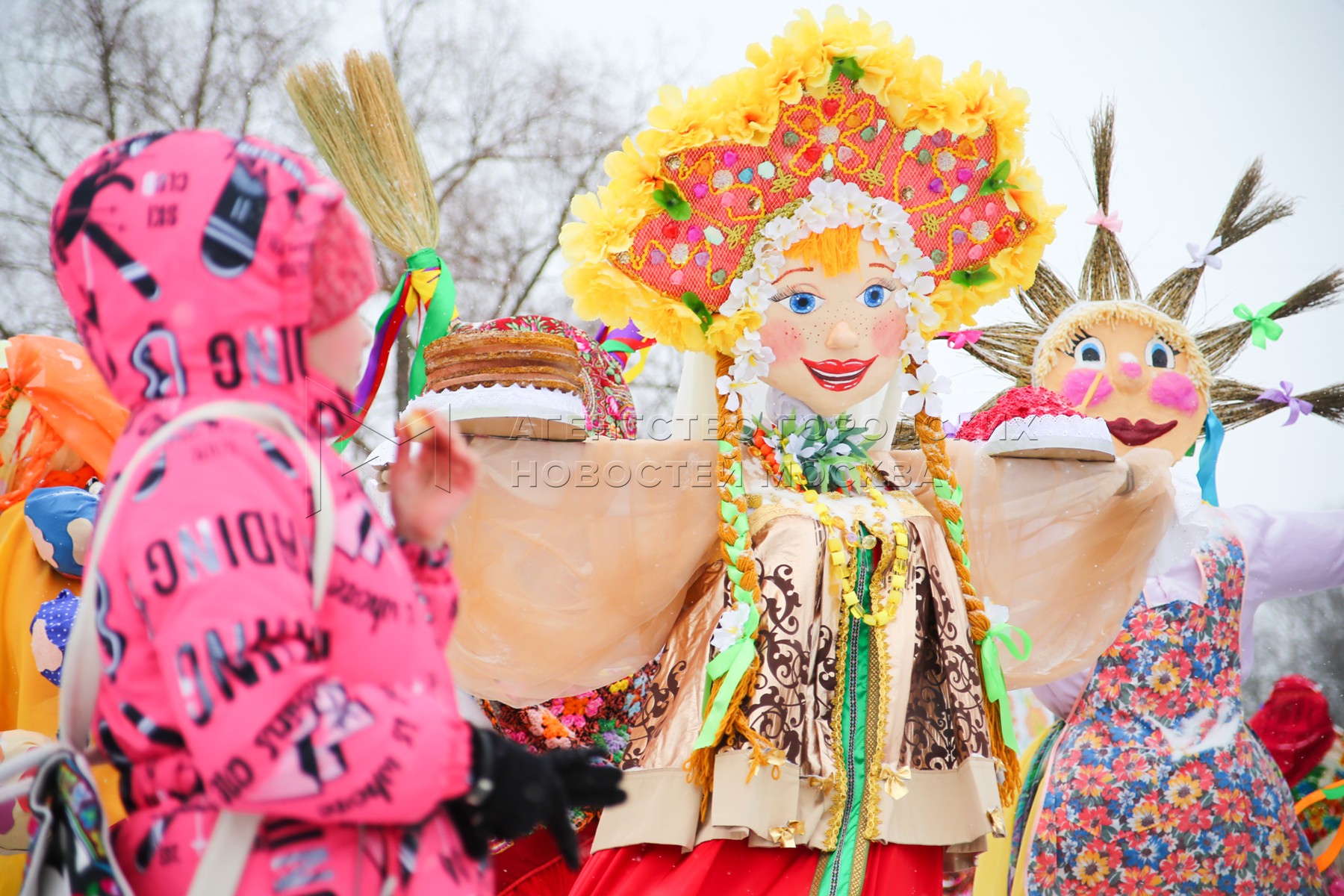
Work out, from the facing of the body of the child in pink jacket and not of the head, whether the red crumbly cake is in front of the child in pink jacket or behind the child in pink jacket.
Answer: in front

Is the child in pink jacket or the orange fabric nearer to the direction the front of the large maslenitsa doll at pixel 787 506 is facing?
the child in pink jacket

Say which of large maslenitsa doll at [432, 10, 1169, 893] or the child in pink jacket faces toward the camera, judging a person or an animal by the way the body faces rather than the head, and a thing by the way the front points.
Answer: the large maslenitsa doll

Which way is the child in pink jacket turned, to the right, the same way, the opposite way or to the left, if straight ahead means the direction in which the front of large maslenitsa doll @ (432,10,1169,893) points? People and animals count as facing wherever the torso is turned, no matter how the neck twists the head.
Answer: to the left

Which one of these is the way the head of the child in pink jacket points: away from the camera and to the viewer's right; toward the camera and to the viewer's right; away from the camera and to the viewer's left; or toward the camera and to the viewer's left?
away from the camera and to the viewer's right

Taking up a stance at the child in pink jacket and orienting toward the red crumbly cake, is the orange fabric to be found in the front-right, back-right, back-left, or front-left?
front-left

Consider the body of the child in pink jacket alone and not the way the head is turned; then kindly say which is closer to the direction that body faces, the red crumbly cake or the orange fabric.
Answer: the red crumbly cake

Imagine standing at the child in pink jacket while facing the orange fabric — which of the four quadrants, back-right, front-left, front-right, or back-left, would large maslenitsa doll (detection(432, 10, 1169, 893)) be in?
front-right

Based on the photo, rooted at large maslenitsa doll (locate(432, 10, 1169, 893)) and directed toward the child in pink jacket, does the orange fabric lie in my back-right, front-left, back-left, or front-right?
front-right

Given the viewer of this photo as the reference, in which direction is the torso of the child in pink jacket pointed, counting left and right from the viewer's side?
facing to the right of the viewer

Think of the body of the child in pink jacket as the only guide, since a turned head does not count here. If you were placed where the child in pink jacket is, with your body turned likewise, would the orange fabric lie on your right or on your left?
on your left

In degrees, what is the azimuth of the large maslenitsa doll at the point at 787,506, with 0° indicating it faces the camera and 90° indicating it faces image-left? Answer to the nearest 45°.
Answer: approximately 0°

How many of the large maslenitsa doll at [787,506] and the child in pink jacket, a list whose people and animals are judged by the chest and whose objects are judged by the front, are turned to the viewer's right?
1

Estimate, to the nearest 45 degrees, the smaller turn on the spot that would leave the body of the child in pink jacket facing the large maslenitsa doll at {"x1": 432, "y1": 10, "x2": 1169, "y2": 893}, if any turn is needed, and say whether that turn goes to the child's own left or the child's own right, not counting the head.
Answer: approximately 45° to the child's own left

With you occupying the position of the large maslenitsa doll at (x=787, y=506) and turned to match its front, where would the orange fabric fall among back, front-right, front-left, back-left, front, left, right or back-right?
right

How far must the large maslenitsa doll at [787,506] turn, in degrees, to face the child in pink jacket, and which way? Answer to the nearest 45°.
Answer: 0° — it already faces them
